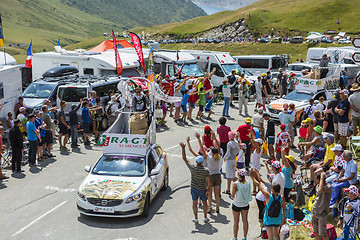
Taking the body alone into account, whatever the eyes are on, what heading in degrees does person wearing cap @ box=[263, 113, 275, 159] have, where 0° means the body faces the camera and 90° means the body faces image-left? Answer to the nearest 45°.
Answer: approximately 90°

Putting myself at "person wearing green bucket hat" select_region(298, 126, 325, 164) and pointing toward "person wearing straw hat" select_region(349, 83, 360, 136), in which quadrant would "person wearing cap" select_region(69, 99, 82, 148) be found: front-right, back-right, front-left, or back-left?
back-left

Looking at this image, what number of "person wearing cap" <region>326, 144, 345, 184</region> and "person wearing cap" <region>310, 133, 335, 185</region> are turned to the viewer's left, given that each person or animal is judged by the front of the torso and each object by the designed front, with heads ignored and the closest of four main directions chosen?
2

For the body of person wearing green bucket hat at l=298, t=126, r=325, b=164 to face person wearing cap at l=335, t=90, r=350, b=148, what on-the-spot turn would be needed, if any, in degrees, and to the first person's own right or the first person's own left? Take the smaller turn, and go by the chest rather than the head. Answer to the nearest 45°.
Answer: approximately 90° to the first person's own right

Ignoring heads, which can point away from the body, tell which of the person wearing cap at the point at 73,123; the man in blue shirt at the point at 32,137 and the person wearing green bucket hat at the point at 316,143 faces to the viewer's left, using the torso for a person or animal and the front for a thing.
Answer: the person wearing green bucket hat at the point at 316,143

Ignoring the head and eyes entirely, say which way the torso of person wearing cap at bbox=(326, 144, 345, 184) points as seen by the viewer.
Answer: to the viewer's left

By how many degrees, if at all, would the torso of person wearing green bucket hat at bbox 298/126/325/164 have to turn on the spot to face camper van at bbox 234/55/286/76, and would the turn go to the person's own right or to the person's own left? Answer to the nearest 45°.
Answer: approximately 90° to the person's own right
